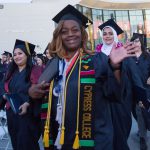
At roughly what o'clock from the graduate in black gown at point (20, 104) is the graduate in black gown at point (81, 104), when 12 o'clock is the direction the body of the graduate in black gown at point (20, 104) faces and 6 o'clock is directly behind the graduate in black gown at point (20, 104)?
the graduate in black gown at point (81, 104) is roughly at 10 o'clock from the graduate in black gown at point (20, 104).
